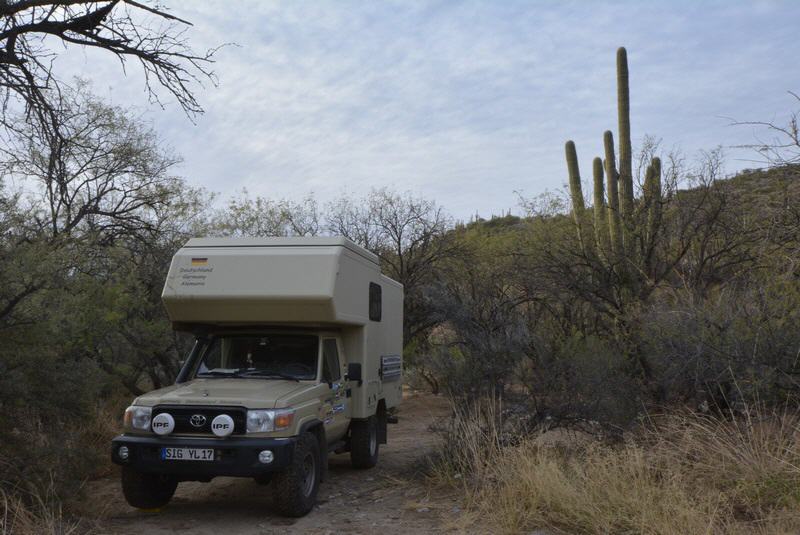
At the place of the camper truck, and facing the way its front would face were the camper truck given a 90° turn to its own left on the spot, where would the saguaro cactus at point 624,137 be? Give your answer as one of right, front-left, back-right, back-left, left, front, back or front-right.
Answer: left

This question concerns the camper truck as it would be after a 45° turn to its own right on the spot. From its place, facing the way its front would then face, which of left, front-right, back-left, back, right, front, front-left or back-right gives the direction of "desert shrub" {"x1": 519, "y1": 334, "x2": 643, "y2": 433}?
back

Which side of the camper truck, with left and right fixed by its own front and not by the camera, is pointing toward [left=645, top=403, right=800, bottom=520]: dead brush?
left

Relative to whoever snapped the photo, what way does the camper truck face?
facing the viewer and to the left of the viewer

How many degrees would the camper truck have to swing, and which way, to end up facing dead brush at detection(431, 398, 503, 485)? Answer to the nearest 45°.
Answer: approximately 135° to its left

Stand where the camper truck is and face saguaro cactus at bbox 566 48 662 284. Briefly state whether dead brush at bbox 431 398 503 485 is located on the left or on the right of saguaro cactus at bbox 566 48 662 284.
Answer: right

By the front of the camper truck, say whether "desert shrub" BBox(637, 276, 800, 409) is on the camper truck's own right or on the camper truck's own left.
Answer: on the camper truck's own left

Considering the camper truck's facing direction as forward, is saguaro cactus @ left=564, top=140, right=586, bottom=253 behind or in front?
behind

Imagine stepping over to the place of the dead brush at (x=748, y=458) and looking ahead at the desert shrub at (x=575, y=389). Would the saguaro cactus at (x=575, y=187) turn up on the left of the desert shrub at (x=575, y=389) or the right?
right
